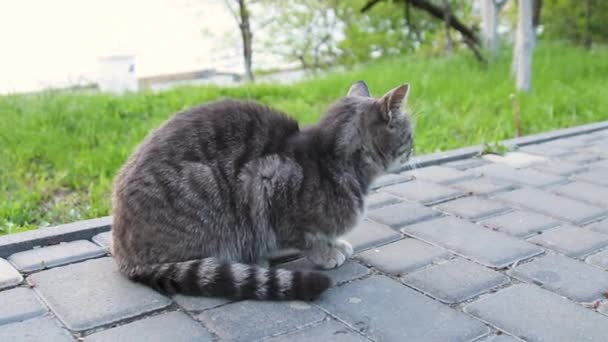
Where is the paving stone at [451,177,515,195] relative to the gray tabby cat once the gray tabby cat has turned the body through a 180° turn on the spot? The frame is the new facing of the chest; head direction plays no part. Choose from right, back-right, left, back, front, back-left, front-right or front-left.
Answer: back-right

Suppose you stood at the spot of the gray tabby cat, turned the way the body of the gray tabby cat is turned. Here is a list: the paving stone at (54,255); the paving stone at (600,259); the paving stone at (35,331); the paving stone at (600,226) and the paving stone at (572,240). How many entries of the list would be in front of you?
3

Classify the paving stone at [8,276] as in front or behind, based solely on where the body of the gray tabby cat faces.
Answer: behind

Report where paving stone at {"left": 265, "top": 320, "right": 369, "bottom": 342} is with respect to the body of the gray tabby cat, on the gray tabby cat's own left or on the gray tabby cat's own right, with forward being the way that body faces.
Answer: on the gray tabby cat's own right

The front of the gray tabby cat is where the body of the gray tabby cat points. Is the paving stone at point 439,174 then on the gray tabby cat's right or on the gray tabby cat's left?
on the gray tabby cat's left

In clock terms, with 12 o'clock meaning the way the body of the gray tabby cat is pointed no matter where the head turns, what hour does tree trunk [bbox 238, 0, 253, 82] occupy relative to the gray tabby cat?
The tree trunk is roughly at 9 o'clock from the gray tabby cat.

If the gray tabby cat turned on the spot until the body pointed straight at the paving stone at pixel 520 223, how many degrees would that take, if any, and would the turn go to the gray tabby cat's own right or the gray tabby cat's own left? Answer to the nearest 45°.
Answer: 0° — it already faces it

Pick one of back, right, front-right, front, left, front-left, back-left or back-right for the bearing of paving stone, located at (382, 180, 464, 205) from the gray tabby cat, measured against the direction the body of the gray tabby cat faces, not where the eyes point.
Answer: front-left

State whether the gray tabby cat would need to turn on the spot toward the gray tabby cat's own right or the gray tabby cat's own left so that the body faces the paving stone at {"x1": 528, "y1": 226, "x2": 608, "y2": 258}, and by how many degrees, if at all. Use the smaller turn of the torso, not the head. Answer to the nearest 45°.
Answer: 0° — it already faces it

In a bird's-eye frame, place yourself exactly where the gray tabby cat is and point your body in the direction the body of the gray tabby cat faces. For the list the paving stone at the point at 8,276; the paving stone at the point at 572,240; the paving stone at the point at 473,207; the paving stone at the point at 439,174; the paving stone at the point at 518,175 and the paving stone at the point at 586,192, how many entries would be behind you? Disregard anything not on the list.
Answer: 1

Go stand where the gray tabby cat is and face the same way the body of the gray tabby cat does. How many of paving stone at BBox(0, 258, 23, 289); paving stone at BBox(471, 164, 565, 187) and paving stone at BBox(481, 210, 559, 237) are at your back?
1

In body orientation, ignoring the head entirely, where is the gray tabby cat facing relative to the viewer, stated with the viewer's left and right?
facing to the right of the viewer

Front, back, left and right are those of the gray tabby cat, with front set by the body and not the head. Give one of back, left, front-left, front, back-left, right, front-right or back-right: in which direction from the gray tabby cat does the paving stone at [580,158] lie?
front-left
